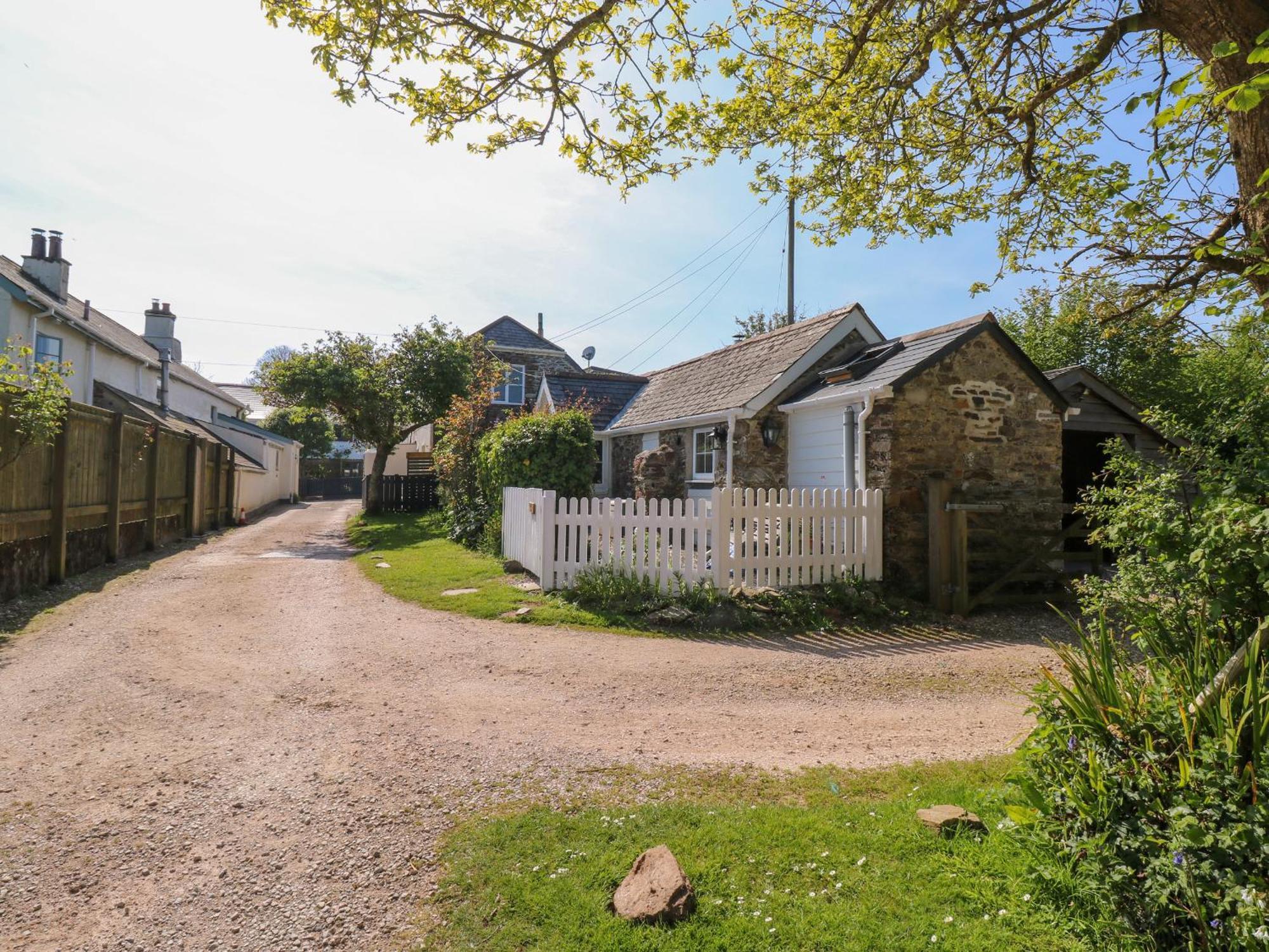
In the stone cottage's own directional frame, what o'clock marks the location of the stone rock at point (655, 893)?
The stone rock is roughly at 11 o'clock from the stone cottage.

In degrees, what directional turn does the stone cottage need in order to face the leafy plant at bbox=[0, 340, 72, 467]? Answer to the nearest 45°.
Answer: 0° — it already faces it

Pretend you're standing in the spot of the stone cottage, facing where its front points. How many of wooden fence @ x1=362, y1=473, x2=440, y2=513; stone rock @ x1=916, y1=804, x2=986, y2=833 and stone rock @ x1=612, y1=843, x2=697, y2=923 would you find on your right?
1

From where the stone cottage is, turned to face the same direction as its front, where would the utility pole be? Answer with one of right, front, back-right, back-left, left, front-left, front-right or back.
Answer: back-right

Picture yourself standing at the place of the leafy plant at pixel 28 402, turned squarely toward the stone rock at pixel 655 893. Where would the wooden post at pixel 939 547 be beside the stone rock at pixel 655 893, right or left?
left

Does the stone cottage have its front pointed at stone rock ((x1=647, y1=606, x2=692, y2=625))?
yes

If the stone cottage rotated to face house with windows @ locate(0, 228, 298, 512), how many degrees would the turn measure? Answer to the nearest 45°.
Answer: approximately 45° to its right

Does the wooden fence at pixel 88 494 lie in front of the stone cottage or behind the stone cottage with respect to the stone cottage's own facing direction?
in front

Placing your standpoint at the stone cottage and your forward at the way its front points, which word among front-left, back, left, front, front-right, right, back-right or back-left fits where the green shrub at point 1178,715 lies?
front-left

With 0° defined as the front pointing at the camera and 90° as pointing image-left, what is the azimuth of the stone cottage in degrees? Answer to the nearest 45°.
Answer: approximately 45°

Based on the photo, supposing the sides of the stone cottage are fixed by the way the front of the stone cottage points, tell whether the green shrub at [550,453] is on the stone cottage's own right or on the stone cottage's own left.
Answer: on the stone cottage's own right
